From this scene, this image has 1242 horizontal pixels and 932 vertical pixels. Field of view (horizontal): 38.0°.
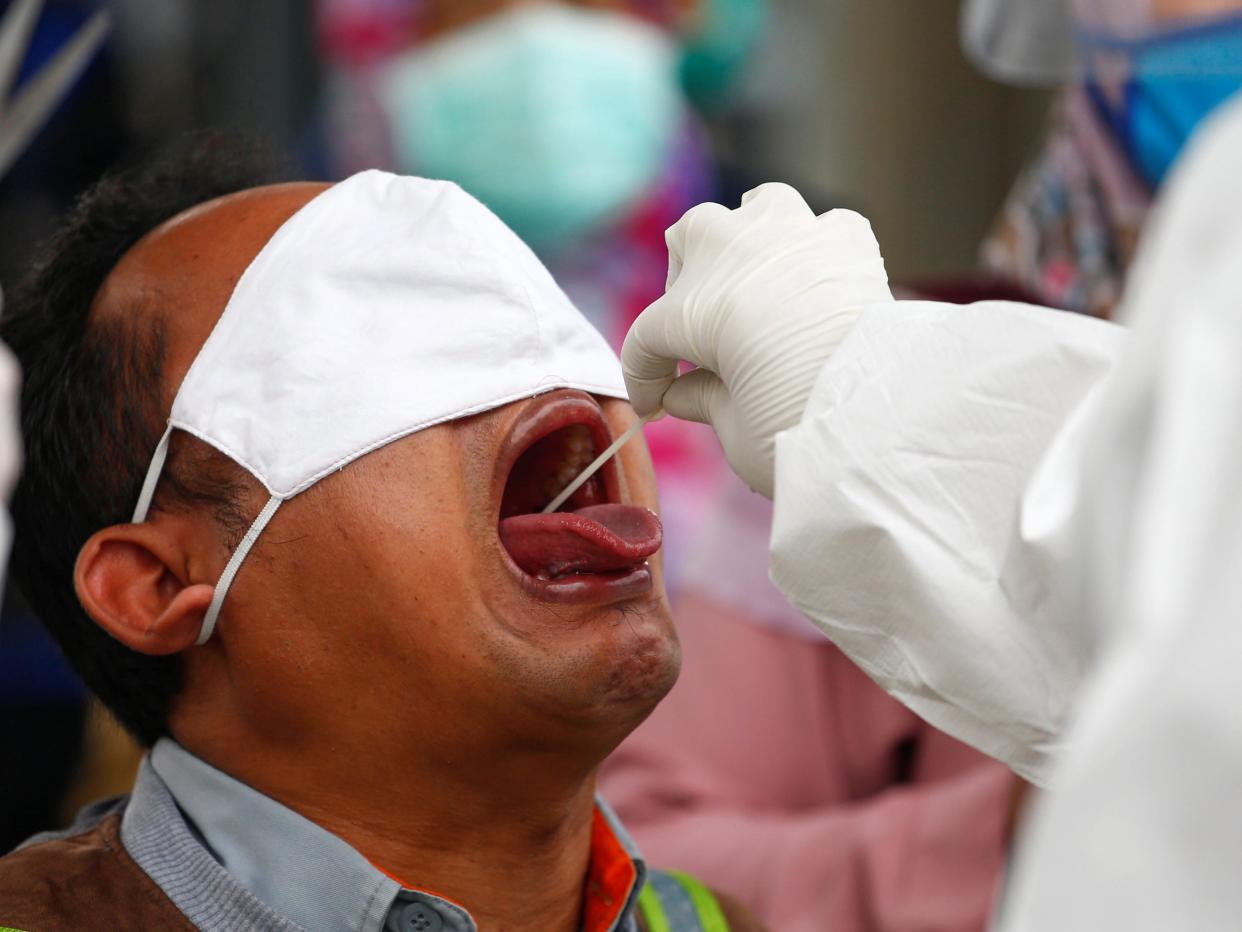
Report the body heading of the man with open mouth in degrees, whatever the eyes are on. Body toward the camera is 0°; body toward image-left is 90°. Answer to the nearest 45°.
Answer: approximately 315°

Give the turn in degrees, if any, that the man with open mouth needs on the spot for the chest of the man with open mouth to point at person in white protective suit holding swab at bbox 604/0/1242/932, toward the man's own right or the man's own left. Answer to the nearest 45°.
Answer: approximately 90° to the man's own left
